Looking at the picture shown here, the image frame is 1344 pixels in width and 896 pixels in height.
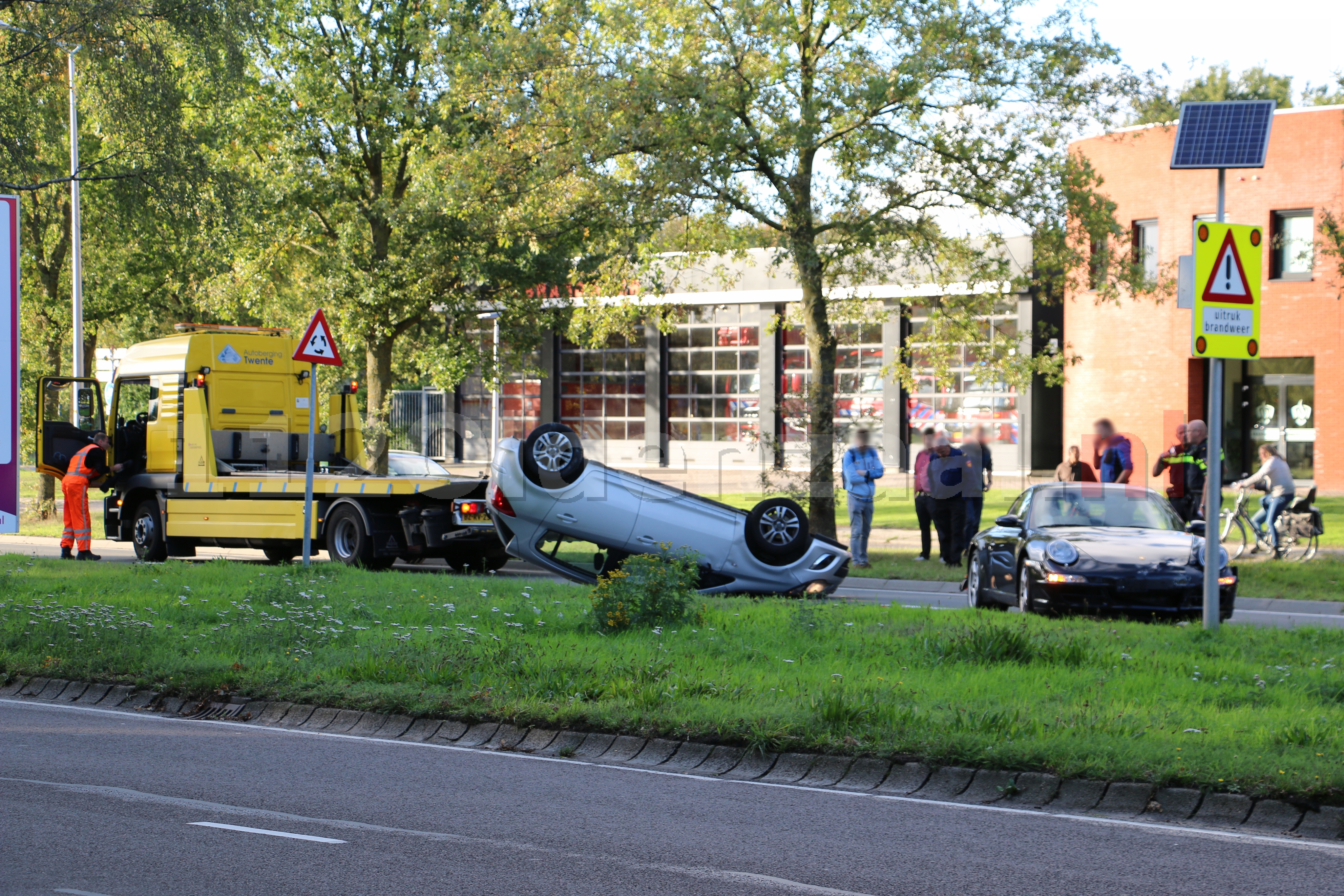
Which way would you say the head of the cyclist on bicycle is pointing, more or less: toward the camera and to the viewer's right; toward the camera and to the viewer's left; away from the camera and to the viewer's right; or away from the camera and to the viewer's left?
toward the camera and to the viewer's left

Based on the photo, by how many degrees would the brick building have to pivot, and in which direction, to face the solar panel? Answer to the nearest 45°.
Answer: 0° — it already faces it

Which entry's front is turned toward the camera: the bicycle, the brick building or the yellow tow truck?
the brick building

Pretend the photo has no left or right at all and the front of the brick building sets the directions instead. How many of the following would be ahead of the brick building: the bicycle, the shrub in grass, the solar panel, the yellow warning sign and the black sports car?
5

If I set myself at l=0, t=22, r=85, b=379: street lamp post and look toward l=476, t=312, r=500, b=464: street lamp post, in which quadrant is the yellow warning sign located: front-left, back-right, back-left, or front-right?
front-right

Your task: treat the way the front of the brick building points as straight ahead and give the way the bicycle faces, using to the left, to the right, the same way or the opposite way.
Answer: to the right

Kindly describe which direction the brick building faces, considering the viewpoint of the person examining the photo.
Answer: facing the viewer

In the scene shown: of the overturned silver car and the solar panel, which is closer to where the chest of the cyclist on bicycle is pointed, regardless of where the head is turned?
the overturned silver car

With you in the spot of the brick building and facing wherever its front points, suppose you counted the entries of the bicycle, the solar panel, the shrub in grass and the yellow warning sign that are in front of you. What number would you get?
4

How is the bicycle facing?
to the viewer's left

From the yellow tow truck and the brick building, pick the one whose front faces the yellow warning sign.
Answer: the brick building

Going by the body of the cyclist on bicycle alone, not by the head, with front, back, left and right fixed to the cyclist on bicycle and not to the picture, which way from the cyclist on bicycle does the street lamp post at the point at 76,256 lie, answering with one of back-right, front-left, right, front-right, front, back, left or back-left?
front

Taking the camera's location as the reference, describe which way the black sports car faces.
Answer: facing the viewer and to the right of the viewer

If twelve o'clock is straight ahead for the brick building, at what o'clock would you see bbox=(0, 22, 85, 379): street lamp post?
The street lamp post is roughly at 2 o'clock from the brick building.

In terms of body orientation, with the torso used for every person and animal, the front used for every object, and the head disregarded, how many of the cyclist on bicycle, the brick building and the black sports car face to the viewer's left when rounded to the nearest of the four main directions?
1

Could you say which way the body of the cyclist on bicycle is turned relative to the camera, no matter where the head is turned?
to the viewer's left

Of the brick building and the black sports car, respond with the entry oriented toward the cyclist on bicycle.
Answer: the brick building

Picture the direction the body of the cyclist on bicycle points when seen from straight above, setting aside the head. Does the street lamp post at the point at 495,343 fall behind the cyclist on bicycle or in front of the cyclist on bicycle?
in front

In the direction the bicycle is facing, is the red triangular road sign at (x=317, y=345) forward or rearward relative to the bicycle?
forward
